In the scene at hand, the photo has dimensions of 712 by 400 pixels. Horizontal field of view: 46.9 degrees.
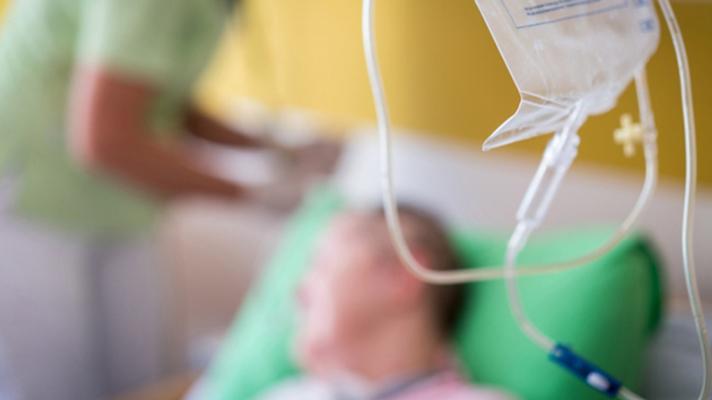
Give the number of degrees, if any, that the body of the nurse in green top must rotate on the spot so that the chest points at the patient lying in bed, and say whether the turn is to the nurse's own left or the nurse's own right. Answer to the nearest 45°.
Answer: approximately 45° to the nurse's own right

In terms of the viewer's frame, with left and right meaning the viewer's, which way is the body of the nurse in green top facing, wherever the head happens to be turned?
facing to the right of the viewer

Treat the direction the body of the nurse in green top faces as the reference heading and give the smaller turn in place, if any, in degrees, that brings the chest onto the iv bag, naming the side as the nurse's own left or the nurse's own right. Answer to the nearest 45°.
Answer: approximately 90° to the nurse's own right

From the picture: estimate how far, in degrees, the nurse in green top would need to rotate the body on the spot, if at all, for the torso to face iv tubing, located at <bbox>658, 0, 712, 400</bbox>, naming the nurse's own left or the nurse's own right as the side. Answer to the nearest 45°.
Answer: approximately 90° to the nurse's own right
